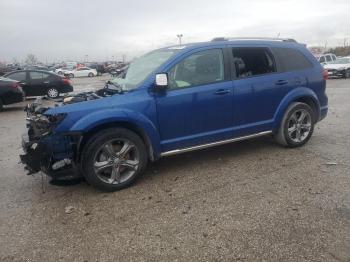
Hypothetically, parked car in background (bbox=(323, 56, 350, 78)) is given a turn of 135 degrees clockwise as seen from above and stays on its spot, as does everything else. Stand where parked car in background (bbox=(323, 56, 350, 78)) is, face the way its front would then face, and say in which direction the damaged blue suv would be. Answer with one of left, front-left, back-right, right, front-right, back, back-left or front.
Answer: back

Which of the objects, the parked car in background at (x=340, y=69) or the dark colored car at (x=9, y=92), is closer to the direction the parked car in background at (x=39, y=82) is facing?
the dark colored car

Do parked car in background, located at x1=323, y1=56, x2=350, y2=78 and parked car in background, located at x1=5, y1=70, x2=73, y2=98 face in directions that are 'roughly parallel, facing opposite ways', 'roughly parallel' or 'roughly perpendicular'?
roughly parallel

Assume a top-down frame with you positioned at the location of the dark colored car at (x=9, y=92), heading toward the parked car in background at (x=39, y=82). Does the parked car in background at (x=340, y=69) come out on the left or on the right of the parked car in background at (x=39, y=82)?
right

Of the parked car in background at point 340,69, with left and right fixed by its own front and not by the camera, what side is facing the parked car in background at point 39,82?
front

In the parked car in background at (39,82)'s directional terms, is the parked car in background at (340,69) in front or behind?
behind

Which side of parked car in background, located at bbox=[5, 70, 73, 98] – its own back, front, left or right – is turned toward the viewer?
left

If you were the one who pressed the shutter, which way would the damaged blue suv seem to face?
facing the viewer and to the left of the viewer
